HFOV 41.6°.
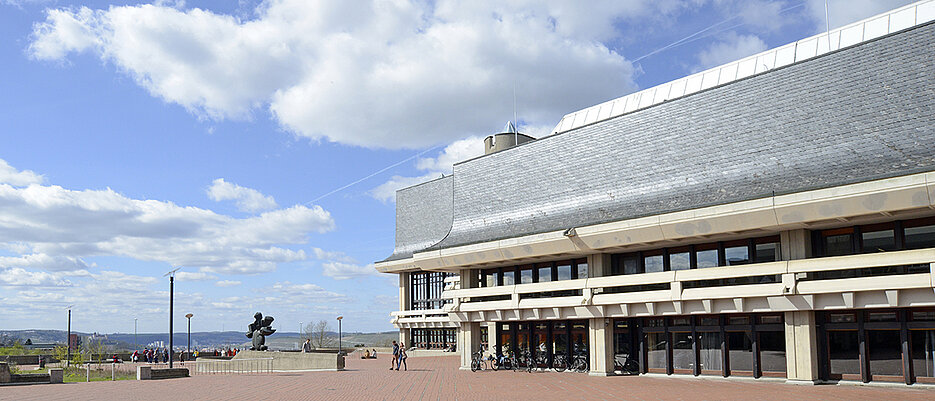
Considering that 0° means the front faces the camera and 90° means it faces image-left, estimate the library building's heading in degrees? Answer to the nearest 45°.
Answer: approximately 45°

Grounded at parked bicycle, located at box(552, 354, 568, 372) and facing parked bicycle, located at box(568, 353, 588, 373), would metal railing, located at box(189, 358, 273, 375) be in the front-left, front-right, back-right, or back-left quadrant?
back-right
